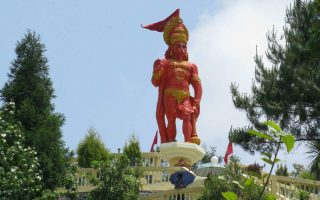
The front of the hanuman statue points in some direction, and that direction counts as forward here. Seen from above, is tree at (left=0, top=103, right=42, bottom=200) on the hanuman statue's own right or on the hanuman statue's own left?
on the hanuman statue's own right

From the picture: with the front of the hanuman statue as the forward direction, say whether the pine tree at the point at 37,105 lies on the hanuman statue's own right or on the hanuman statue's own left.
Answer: on the hanuman statue's own right

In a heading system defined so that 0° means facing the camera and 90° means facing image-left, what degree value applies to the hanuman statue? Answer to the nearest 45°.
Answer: approximately 315°

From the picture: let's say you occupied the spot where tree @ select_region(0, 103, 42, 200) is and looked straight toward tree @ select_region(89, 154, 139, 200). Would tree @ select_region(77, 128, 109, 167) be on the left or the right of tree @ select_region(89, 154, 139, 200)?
left
